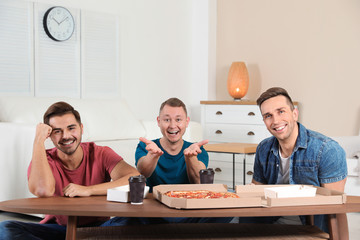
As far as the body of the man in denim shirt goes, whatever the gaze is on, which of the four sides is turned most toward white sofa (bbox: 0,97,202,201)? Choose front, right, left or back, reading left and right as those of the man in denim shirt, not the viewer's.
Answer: right

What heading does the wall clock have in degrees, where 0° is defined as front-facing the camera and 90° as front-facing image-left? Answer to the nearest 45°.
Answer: approximately 315°

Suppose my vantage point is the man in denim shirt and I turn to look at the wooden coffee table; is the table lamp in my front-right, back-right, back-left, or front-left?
back-right

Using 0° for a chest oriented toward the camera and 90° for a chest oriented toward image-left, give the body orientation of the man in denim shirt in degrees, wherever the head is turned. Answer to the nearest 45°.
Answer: approximately 45°

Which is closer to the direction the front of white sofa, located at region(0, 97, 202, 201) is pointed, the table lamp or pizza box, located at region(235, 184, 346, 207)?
the pizza box

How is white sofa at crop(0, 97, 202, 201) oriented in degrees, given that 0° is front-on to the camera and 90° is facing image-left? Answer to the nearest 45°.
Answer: approximately 0°
